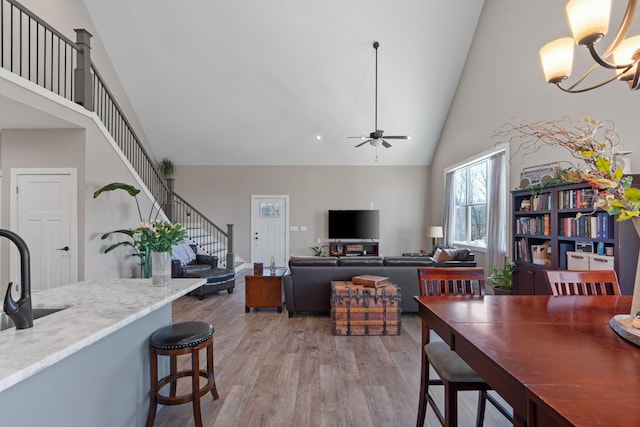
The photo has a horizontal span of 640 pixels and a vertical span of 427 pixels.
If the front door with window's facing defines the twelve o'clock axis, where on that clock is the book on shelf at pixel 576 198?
The book on shelf is roughly at 11 o'clock from the front door with window.

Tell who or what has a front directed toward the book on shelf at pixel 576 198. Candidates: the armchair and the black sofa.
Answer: the armchair

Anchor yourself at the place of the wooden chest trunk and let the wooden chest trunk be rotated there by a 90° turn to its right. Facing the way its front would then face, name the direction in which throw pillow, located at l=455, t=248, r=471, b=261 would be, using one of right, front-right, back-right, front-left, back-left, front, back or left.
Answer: back-right

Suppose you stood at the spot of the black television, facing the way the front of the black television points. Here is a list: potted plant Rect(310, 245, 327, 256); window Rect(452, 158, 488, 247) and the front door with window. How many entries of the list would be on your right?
2

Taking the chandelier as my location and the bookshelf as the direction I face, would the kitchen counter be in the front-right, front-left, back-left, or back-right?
back-left

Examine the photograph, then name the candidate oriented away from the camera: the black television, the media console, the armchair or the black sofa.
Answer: the black sofa

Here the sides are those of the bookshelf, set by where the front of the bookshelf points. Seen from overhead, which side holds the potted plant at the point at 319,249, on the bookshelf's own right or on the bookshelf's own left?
on the bookshelf's own right

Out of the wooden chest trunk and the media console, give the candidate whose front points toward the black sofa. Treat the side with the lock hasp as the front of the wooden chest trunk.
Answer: the media console

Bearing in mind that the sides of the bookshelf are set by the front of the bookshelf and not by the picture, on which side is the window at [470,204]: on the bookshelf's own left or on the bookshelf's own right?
on the bookshelf's own right

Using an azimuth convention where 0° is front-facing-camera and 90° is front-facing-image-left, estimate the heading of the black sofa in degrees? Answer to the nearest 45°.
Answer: approximately 180°

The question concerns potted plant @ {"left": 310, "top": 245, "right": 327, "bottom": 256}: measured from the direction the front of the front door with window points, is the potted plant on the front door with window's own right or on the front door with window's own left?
on the front door with window's own left

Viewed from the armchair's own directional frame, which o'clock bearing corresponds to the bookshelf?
The bookshelf is roughly at 12 o'clock from the armchair.
